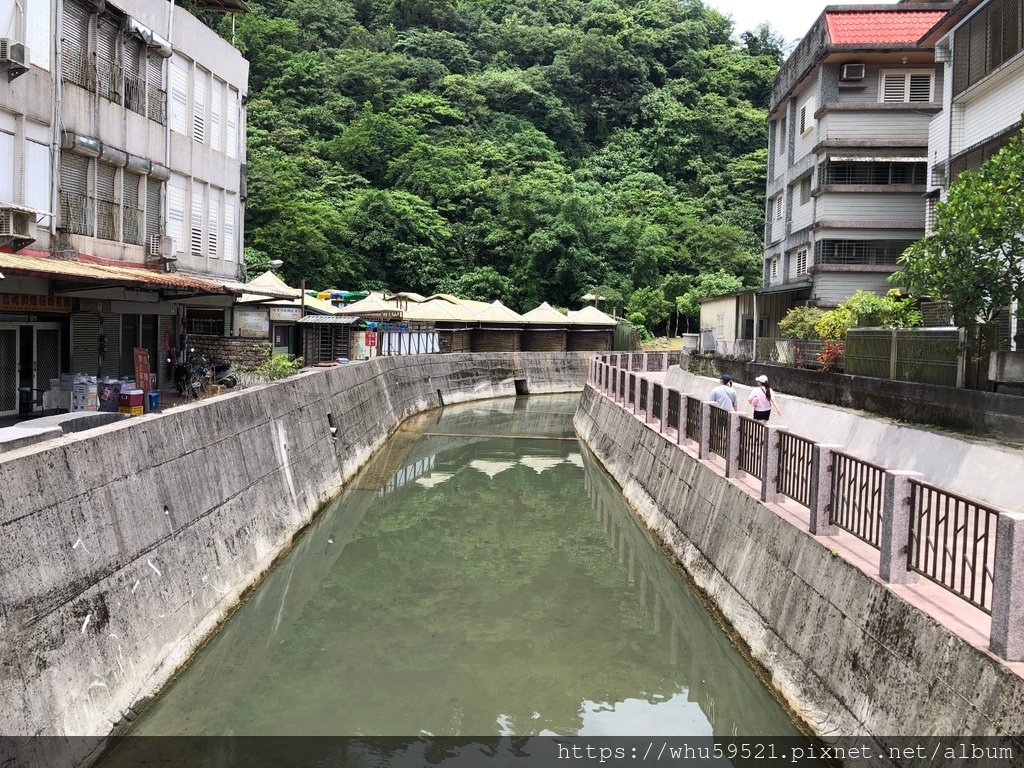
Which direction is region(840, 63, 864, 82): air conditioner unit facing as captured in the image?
toward the camera

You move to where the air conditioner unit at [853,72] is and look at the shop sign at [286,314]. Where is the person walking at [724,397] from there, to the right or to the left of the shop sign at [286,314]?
left

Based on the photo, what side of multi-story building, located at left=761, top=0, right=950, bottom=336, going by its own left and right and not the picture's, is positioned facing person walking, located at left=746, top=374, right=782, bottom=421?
front

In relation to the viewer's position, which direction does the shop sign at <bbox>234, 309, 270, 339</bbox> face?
facing the viewer

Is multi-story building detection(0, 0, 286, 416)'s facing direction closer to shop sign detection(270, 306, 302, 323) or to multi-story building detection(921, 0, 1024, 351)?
the multi-story building

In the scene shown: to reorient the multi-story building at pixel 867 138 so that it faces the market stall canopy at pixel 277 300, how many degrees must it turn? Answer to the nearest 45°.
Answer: approximately 45° to its right

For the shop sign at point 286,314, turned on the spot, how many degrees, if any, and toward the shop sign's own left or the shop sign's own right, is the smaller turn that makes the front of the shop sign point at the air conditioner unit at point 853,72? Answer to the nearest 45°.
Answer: approximately 90° to the shop sign's own left

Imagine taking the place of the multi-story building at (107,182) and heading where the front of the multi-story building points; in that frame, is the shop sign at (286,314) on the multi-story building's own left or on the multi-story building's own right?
on the multi-story building's own left

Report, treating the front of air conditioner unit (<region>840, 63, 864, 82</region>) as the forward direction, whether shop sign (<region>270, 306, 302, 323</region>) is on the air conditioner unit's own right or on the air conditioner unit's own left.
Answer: on the air conditioner unit's own right

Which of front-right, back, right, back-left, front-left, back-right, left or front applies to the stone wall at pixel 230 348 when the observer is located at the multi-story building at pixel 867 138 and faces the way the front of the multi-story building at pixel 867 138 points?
front-right

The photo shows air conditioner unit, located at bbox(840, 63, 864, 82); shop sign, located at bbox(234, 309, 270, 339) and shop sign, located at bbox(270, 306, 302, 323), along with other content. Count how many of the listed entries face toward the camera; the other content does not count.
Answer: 3

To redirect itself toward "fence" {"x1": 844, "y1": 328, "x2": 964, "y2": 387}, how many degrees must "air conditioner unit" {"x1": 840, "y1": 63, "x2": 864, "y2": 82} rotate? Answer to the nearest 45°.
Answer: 0° — it already faces it

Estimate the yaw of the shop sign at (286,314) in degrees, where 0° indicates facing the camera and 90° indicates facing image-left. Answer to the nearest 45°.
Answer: approximately 0°
